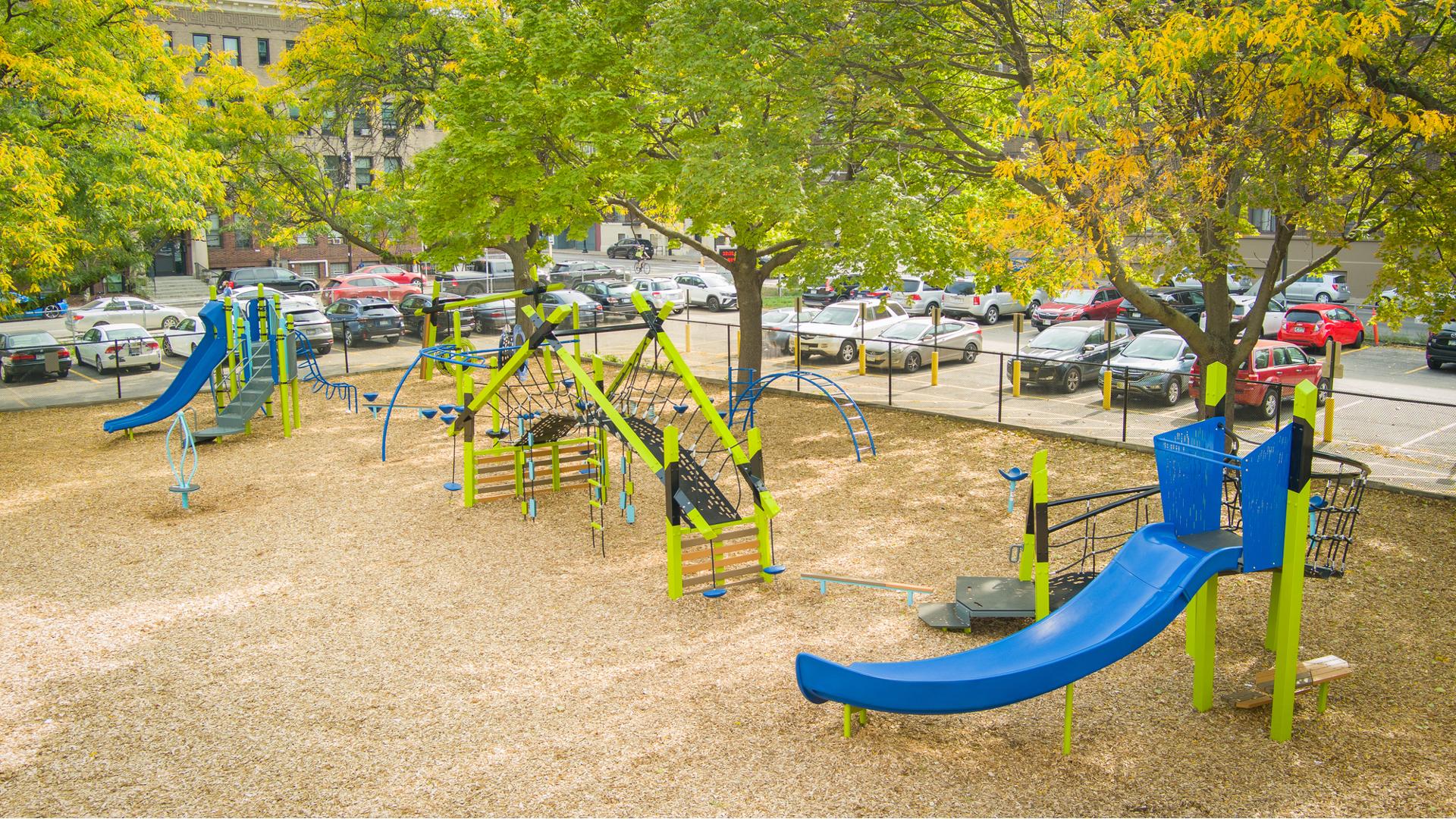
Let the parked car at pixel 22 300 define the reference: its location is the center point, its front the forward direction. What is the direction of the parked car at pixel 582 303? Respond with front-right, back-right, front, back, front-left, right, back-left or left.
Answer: front-left

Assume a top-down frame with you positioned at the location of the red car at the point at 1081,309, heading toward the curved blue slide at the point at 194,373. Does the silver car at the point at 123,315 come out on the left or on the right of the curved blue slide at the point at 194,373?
right

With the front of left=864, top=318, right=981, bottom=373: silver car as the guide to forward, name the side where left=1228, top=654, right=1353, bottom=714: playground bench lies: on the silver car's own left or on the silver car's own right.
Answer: on the silver car's own left

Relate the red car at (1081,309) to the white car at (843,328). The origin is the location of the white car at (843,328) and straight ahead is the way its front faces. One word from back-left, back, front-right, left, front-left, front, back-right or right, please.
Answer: back

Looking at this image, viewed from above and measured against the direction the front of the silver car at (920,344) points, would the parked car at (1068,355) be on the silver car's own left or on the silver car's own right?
on the silver car's own left

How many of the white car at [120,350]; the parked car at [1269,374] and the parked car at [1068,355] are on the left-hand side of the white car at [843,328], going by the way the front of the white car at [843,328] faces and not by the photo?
2

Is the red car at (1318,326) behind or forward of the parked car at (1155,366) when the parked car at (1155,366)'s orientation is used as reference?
behind

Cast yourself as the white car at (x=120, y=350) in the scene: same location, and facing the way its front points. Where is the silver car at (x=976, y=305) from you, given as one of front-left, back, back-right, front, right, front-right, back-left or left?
back-right

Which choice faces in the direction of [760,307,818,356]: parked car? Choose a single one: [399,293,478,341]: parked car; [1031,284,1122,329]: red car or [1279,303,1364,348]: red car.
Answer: [1031,284,1122,329]: red car

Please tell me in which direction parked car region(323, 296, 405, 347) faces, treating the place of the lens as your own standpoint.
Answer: facing away from the viewer and to the left of the viewer

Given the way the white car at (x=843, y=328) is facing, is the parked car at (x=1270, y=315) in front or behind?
behind
